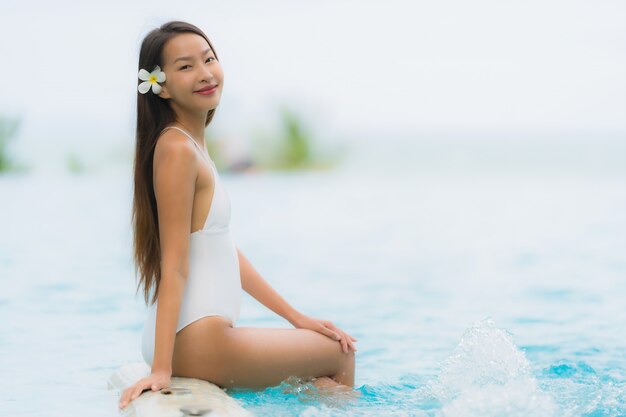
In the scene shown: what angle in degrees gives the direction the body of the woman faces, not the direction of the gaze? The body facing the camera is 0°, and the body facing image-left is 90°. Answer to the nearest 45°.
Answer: approximately 270°

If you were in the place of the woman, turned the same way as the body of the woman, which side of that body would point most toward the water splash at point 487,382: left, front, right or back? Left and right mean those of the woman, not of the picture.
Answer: front
